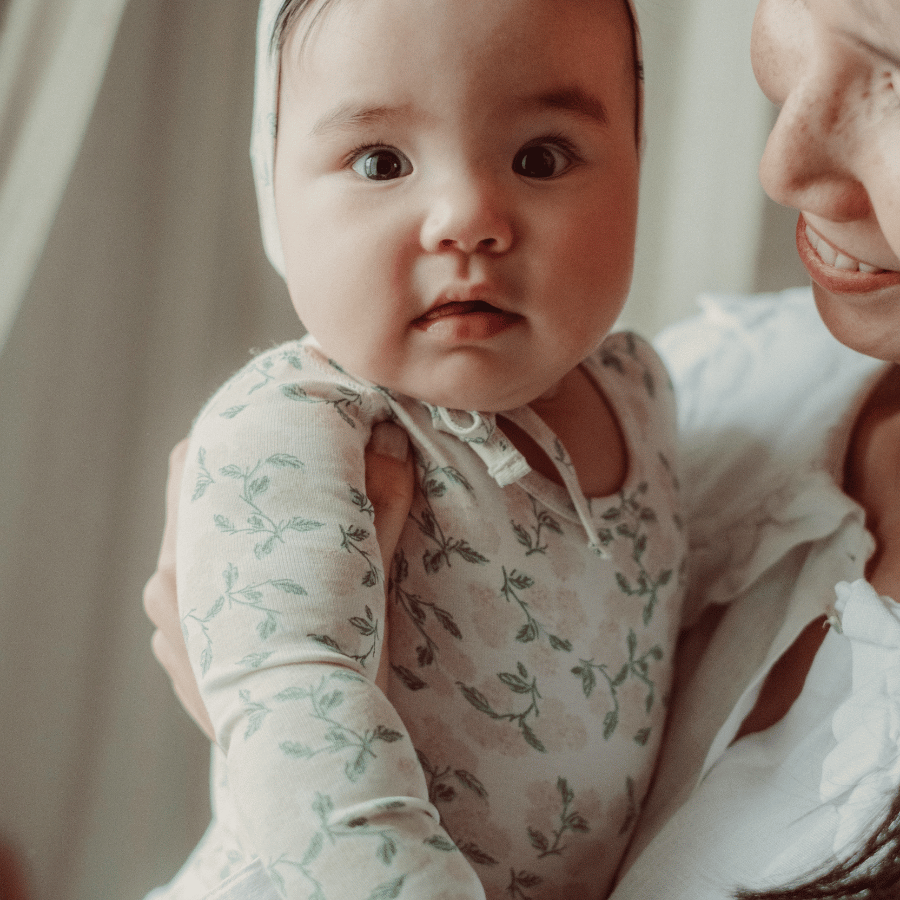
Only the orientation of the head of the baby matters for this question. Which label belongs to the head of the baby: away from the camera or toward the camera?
toward the camera

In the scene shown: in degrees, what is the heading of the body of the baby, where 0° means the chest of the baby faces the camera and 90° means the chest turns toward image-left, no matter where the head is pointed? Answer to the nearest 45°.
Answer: approximately 315°
